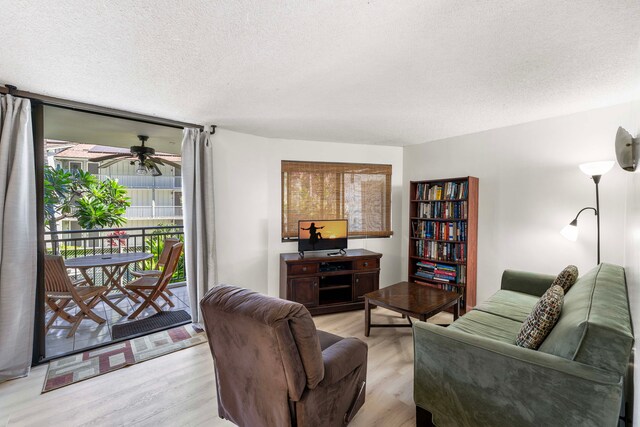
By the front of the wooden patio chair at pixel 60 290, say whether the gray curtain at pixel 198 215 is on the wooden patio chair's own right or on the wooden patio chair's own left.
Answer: on the wooden patio chair's own right

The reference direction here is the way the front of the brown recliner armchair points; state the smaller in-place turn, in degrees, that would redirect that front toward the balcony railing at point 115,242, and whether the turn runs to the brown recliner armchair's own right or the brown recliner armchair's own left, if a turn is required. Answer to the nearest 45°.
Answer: approximately 90° to the brown recliner armchair's own left

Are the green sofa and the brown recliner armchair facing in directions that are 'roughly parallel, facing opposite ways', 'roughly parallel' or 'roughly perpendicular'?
roughly perpendicular

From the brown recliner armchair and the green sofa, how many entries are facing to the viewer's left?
1

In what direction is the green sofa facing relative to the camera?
to the viewer's left
